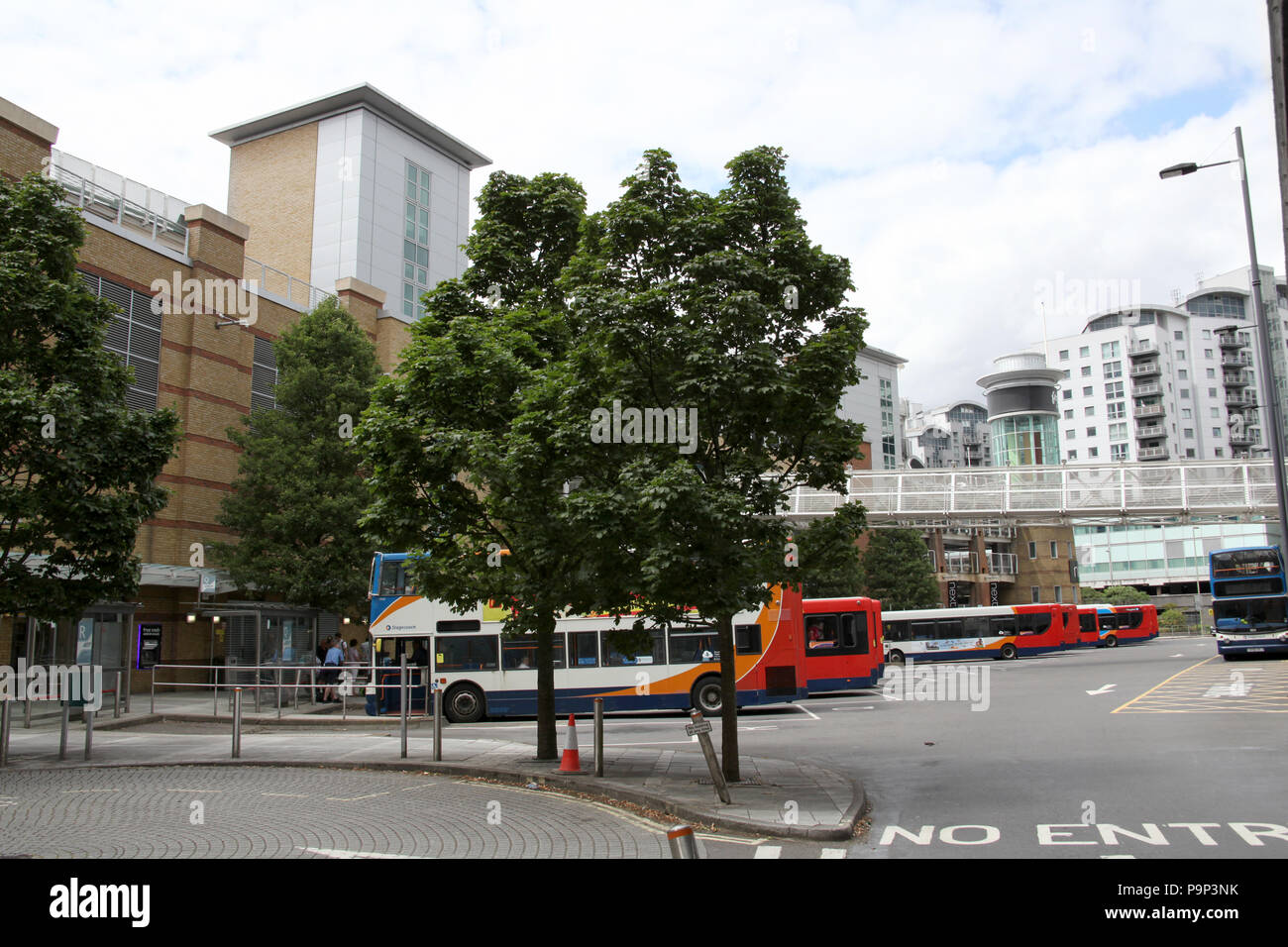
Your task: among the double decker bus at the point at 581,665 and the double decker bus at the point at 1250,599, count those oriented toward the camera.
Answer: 1

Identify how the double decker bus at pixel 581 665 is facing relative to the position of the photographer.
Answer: facing to the left of the viewer

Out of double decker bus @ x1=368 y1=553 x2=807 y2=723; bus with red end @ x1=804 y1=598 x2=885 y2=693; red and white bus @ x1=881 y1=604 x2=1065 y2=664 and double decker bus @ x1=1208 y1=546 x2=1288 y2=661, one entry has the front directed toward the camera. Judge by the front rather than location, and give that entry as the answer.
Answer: double decker bus @ x1=1208 y1=546 x2=1288 y2=661

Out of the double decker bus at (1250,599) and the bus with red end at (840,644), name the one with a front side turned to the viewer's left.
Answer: the bus with red end

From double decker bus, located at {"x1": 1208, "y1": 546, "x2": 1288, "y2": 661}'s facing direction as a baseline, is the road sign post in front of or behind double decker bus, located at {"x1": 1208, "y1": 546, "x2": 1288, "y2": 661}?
in front

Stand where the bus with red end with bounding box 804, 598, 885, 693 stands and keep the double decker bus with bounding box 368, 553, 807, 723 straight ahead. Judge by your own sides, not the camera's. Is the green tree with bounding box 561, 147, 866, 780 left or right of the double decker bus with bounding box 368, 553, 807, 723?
left
